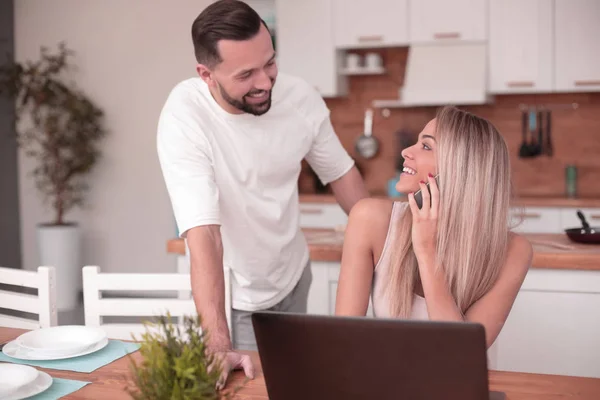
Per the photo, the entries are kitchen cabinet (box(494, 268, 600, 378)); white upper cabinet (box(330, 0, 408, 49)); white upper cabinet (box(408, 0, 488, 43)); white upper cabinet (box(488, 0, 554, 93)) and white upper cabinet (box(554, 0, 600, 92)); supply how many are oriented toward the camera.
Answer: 5

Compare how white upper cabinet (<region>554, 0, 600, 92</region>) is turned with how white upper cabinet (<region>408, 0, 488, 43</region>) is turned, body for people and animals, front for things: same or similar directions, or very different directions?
same or similar directions

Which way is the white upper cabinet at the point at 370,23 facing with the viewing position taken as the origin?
facing the viewer

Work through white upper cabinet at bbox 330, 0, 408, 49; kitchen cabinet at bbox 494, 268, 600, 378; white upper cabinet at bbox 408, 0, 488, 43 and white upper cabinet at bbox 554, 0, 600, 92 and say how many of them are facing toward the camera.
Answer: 4

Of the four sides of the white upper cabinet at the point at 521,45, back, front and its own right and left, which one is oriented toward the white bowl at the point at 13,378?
front

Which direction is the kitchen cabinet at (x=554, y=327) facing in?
toward the camera

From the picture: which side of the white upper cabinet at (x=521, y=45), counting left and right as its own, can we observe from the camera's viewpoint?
front

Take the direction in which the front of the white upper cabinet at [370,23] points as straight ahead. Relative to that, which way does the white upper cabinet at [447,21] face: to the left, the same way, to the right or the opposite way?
the same way

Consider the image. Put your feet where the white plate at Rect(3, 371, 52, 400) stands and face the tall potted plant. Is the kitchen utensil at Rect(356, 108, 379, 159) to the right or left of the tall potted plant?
right

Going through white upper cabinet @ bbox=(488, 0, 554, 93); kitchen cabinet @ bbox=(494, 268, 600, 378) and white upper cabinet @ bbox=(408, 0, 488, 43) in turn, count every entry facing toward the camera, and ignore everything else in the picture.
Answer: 3

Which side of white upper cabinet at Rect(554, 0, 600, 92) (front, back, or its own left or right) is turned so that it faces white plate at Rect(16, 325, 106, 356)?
front

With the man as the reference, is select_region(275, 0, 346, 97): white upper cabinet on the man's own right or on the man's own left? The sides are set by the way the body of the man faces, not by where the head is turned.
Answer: on the man's own left
